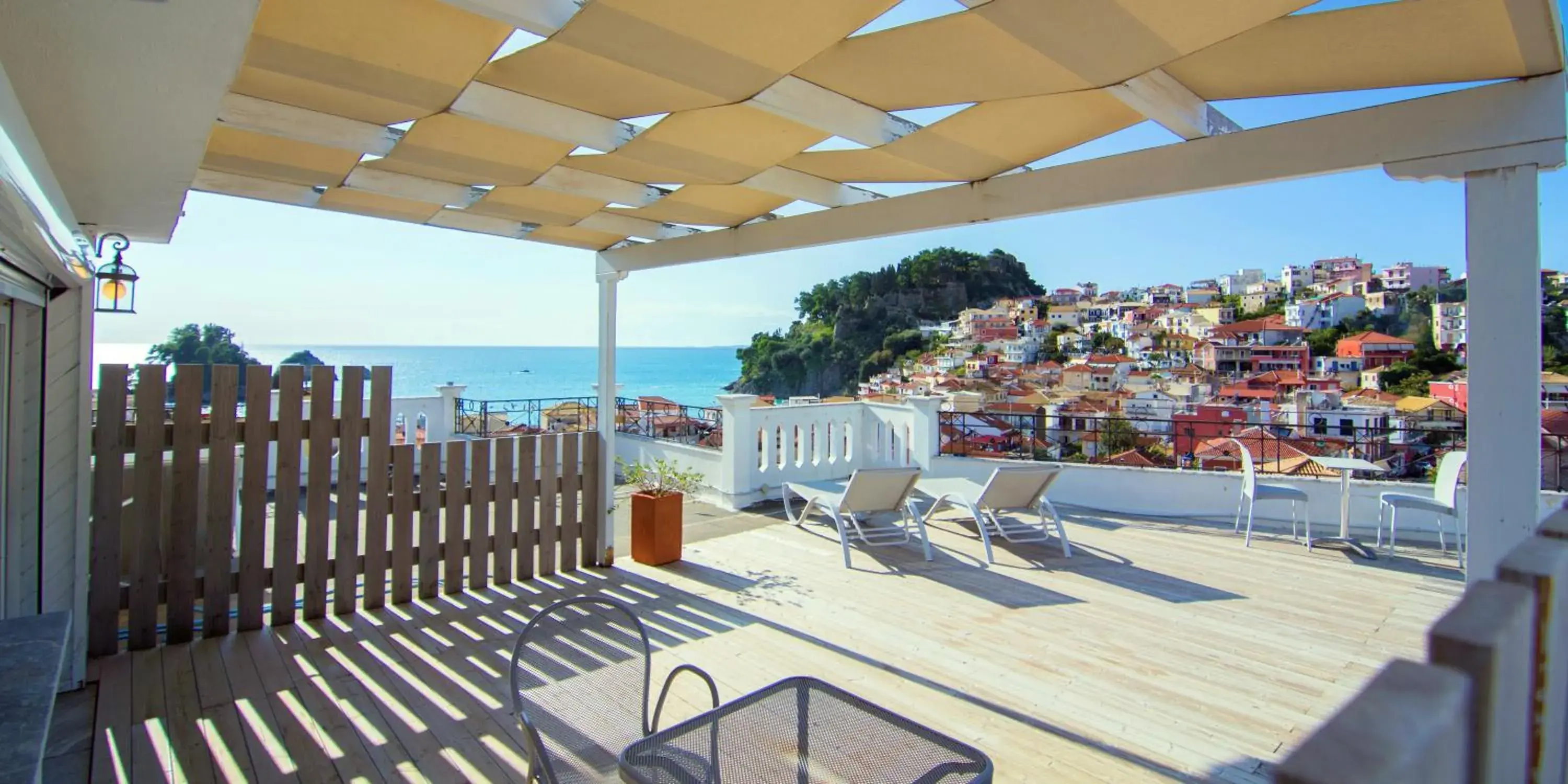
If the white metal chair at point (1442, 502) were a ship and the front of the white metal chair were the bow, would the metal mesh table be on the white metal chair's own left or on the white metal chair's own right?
on the white metal chair's own left

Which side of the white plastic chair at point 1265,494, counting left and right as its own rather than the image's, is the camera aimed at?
right

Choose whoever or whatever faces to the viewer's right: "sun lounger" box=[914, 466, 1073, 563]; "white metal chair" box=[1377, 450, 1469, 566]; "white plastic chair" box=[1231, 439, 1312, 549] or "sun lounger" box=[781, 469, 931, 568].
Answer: "white plastic chair" box=[1231, 439, 1312, 549]

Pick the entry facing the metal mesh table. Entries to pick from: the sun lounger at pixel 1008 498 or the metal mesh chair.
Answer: the metal mesh chair

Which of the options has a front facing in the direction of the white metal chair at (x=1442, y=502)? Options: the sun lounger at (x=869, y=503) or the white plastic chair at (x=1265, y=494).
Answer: the white plastic chair at (x=1265, y=494)

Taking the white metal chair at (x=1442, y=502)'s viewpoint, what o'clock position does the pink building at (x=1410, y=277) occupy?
The pink building is roughly at 3 o'clock from the white metal chair.

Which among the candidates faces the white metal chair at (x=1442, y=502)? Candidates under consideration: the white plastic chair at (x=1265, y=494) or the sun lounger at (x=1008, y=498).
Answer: the white plastic chair at (x=1265, y=494)

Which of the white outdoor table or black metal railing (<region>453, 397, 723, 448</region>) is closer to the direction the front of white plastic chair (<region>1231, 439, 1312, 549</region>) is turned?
the white outdoor table

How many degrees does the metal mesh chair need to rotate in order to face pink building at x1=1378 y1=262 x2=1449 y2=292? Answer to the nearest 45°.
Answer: approximately 90° to its left

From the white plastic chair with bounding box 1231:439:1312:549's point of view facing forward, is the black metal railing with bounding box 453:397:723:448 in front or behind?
behind

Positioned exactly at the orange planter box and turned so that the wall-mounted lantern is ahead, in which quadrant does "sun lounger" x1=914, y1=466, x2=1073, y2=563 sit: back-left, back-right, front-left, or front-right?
back-left

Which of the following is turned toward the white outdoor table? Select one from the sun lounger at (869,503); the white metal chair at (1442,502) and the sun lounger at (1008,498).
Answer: the white metal chair

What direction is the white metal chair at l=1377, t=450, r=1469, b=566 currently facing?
to the viewer's left

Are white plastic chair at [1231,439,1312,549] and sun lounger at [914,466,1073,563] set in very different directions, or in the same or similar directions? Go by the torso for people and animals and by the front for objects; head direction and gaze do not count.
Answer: very different directions
